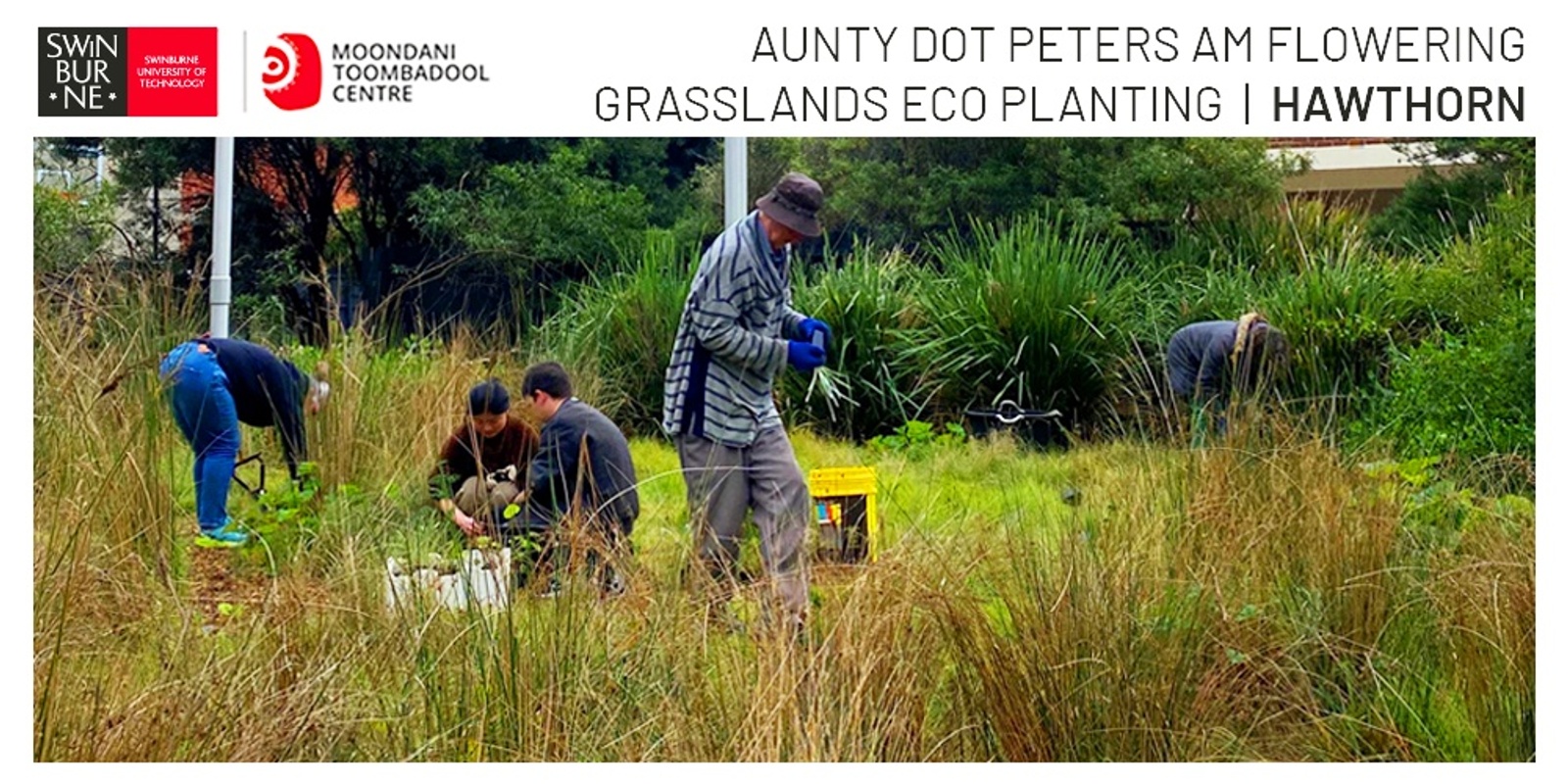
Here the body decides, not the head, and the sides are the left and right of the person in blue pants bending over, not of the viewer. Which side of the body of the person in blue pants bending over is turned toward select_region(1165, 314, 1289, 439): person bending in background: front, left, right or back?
front

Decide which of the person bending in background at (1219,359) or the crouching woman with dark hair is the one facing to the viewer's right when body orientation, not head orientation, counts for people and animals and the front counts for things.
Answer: the person bending in background

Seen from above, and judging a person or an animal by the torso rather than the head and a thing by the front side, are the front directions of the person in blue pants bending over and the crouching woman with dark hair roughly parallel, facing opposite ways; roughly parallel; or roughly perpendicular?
roughly perpendicular

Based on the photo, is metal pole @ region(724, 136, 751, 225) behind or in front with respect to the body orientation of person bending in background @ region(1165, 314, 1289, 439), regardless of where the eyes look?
behind

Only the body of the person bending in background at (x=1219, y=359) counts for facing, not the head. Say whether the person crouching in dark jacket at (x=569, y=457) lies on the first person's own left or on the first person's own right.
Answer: on the first person's own right

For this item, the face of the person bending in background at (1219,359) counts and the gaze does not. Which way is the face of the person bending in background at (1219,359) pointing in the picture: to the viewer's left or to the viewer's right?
to the viewer's right

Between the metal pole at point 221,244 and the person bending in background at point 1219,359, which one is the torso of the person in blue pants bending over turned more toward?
the person bending in background

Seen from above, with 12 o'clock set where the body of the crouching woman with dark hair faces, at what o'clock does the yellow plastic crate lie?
The yellow plastic crate is roughly at 10 o'clock from the crouching woman with dark hair.

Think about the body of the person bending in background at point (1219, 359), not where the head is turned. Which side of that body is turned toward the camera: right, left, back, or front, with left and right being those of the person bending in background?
right

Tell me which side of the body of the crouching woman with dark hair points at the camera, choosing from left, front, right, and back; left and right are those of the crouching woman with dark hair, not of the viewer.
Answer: front

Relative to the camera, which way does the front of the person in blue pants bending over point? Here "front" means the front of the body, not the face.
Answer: to the viewer's right

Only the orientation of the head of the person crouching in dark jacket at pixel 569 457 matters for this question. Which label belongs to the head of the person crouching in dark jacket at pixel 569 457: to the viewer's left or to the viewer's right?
to the viewer's left

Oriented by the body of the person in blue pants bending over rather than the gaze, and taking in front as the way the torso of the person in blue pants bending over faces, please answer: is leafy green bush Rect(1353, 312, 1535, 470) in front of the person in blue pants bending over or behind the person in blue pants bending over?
in front

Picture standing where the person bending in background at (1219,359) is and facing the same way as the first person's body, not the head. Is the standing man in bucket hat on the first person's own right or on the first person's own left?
on the first person's own right

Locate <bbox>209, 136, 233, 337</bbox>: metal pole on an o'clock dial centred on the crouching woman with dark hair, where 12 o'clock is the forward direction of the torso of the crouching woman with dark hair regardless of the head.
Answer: The metal pole is roughly at 5 o'clock from the crouching woman with dark hair.
